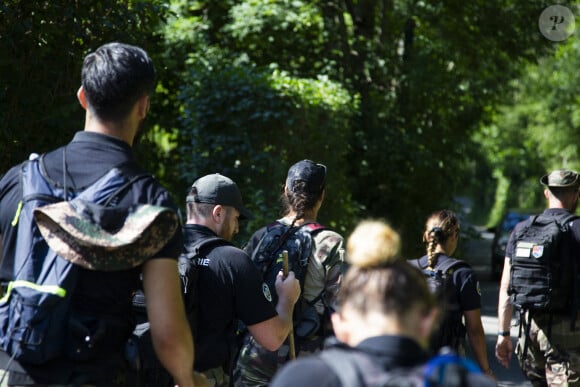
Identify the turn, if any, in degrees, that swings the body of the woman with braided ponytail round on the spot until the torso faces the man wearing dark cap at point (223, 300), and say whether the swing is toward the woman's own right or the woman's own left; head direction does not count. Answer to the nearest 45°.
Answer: approximately 180°

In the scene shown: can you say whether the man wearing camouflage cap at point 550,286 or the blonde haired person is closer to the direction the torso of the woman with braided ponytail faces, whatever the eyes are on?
the man wearing camouflage cap

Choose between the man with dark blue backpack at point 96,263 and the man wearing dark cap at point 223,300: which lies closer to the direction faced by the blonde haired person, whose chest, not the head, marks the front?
the man wearing dark cap

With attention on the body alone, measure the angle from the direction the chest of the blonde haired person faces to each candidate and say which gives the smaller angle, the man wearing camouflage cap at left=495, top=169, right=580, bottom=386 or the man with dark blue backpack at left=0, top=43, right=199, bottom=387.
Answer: the man wearing camouflage cap

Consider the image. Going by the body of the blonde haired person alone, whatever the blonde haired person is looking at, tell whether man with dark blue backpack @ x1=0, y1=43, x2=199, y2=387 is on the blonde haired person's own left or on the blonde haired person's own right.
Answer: on the blonde haired person's own left

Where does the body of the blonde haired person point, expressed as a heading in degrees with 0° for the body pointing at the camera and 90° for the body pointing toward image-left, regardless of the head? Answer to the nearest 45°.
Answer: approximately 180°

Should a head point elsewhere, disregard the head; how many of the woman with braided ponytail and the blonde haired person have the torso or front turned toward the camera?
0

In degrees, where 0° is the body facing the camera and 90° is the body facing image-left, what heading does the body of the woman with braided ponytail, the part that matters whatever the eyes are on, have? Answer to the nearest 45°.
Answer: approximately 225°

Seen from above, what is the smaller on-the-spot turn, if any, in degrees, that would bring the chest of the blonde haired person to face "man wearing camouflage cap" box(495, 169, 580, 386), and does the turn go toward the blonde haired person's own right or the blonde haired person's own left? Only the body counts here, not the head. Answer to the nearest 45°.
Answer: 0° — they already face them
